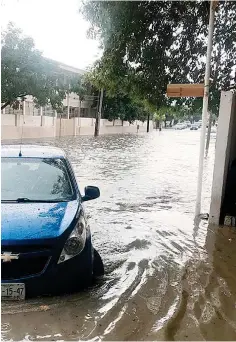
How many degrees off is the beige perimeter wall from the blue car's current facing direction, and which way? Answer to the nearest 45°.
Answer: approximately 180°

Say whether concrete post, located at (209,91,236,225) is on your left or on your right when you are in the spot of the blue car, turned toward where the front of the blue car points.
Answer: on your left

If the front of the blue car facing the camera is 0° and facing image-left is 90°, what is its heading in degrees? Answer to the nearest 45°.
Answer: approximately 0°

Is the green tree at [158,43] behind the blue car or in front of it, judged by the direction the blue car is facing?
behind

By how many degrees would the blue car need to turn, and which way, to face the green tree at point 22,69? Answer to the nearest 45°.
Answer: approximately 180°

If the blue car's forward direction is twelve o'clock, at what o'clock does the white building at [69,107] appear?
The white building is roughly at 6 o'clock from the blue car.

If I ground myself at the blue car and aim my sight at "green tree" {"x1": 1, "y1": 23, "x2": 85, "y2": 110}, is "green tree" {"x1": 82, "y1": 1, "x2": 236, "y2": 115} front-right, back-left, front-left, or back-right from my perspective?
front-right
